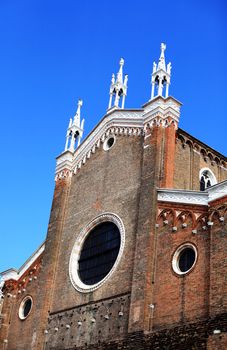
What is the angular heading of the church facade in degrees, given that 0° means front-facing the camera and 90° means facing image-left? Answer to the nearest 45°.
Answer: approximately 45°
